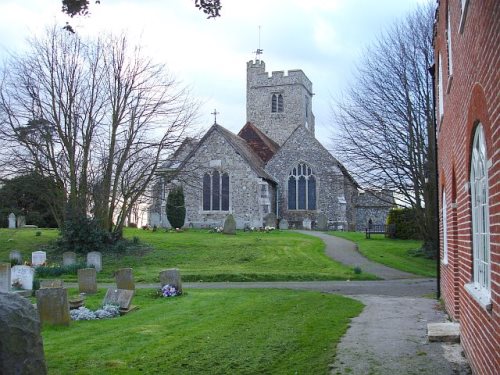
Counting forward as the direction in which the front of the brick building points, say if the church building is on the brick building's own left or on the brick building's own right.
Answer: on the brick building's own right

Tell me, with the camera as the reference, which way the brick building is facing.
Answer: facing to the left of the viewer

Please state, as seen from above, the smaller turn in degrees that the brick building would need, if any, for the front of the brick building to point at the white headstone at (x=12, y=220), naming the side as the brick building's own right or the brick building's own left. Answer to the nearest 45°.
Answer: approximately 45° to the brick building's own right

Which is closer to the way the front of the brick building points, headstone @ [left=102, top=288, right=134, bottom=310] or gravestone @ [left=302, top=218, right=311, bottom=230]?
the headstone

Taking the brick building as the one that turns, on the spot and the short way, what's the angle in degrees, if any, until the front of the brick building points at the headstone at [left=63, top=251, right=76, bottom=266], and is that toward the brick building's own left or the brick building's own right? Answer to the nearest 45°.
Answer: approximately 45° to the brick building's own right

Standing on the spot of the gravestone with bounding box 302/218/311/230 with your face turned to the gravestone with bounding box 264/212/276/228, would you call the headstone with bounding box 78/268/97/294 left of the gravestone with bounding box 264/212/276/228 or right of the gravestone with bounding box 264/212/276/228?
left
